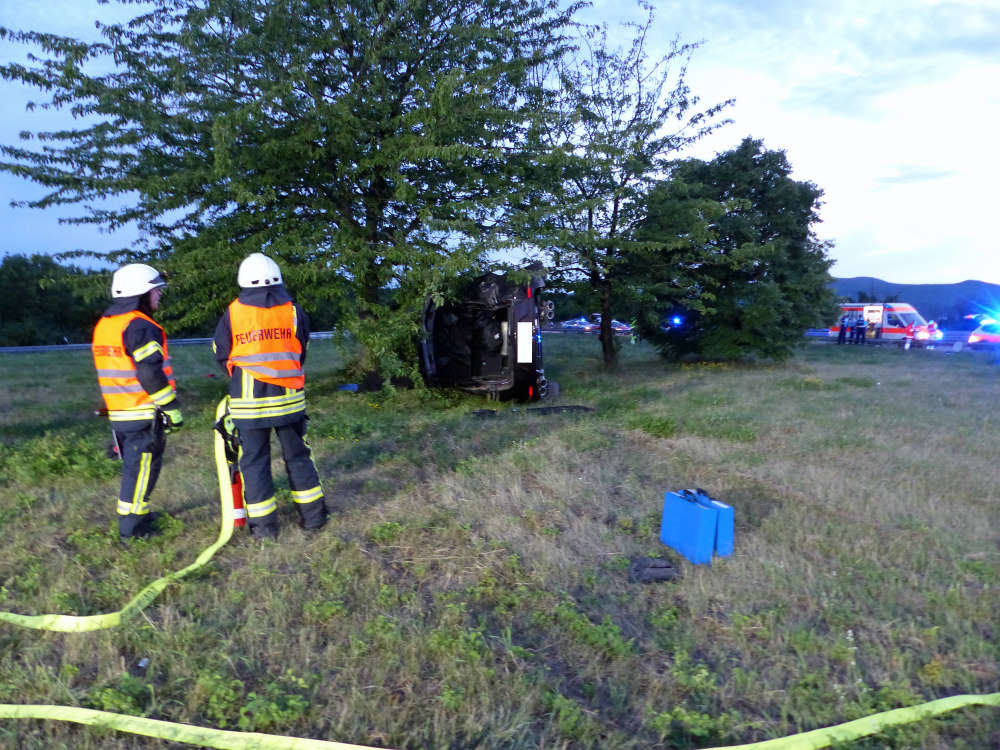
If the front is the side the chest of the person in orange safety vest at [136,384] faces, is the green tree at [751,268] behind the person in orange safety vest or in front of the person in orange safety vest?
in front

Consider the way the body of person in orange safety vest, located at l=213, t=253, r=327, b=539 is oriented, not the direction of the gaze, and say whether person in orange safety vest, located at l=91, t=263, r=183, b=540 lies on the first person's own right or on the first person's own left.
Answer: on the first person's own left

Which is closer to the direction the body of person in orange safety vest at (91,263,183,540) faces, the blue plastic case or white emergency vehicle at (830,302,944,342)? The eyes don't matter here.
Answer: the white emergency vehicle

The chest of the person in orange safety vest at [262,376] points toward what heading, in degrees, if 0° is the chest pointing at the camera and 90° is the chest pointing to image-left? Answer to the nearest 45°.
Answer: approximately 180°

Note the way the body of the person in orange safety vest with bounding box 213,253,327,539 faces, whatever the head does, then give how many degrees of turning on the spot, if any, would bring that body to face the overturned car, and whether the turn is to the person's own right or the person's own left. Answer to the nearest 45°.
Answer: approximately 45° to the person's own right

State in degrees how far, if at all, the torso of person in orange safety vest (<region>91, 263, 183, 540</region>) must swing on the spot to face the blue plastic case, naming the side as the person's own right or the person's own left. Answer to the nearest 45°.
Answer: approximately 90° to the person's own right

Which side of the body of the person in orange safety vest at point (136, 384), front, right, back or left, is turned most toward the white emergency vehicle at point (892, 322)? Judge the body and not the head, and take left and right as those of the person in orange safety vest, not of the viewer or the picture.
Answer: front

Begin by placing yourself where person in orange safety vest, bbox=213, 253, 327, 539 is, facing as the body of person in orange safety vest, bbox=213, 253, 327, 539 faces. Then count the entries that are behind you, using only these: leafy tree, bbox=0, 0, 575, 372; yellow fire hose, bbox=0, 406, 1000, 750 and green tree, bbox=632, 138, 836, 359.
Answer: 1

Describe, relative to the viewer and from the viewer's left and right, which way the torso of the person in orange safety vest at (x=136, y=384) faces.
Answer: facing away from the viewer and to the right of the viewer

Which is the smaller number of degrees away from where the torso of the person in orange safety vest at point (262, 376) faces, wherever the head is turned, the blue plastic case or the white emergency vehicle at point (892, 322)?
the white emergency vehicle

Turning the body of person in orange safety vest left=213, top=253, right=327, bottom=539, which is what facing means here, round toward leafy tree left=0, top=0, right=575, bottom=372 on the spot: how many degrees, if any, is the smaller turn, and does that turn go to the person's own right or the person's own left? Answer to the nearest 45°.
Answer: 0° — they already face it

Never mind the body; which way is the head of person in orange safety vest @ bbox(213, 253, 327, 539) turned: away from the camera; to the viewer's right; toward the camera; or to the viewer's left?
away from the camera

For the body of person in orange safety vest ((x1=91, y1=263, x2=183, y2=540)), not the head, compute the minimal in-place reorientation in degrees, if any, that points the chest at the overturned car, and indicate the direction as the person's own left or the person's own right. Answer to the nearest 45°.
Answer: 0° — they already face it
